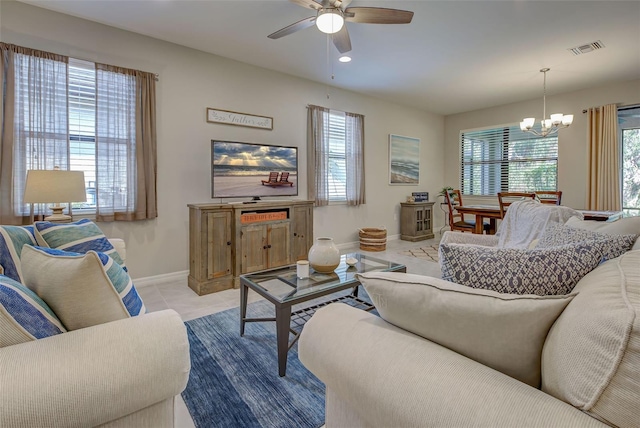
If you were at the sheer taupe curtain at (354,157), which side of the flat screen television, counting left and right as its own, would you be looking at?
left

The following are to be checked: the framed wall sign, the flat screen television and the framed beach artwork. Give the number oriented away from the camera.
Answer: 0

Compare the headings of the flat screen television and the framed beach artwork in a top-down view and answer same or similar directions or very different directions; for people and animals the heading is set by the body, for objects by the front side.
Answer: same or similar directions

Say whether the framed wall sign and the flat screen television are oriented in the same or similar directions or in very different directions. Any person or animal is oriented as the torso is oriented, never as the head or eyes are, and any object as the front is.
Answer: same or similar directions

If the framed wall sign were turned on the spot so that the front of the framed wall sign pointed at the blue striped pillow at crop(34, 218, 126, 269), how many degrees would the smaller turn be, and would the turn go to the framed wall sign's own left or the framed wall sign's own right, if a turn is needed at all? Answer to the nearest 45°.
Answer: approximately 45° to the framed wall sign's own right

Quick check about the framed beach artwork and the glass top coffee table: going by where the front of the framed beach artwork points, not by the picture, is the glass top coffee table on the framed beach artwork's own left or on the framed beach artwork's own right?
on the framed beach artwork's own right

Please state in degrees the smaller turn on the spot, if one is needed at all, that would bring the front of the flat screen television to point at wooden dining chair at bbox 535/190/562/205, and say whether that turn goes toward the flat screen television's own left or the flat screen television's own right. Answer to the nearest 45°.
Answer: approximately 45° to the flat screen television's own left

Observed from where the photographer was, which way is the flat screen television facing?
facing the viewer and to the right of the viewer

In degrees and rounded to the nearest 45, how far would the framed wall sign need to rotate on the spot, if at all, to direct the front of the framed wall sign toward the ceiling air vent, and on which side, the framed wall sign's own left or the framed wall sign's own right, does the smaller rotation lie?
approximately 45° to the framed wall sign's own left

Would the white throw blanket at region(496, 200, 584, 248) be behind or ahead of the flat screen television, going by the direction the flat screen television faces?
ahead

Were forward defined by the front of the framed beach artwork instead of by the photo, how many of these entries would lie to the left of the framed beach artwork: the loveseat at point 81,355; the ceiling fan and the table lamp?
0
